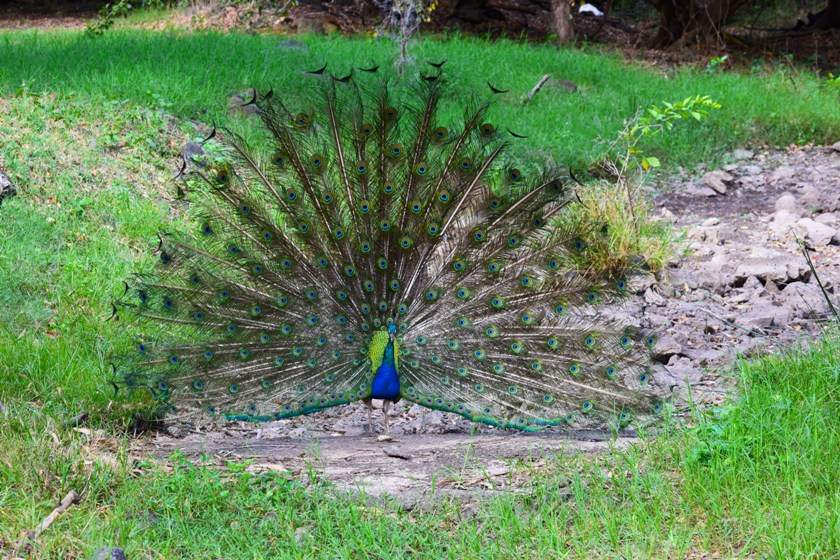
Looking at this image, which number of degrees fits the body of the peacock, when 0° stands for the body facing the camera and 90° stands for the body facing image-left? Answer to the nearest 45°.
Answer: approximately 0°

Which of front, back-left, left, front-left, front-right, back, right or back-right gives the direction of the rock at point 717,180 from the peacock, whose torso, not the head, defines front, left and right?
back-left

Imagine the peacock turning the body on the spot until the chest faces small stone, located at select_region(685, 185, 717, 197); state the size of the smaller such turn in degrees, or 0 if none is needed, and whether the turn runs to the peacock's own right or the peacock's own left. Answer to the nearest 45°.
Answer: approximately 135° to the peacock's own left

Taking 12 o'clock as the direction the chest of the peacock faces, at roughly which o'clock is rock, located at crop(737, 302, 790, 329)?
The rock is roughly at 8 o'clock from the peacock.

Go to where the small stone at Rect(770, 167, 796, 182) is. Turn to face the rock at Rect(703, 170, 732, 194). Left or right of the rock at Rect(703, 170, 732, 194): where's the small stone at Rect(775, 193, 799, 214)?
left

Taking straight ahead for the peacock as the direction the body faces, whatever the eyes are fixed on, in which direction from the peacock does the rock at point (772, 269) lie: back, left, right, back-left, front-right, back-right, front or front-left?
back-left

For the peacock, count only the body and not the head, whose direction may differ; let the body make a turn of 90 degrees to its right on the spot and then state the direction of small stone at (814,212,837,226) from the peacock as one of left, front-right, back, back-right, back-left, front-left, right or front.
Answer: back-right

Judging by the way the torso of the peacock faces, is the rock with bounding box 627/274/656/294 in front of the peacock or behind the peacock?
behind

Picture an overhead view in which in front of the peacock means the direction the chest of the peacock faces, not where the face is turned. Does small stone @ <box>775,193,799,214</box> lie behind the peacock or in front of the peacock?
behind

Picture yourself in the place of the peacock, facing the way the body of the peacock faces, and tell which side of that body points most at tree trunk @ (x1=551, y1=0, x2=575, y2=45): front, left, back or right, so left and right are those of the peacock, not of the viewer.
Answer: back

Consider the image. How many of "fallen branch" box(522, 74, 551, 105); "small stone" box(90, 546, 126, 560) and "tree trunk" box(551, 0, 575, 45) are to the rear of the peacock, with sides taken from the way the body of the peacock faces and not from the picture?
2

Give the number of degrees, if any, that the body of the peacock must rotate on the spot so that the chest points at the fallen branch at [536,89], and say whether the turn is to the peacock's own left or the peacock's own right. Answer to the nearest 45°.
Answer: approximately 180°
